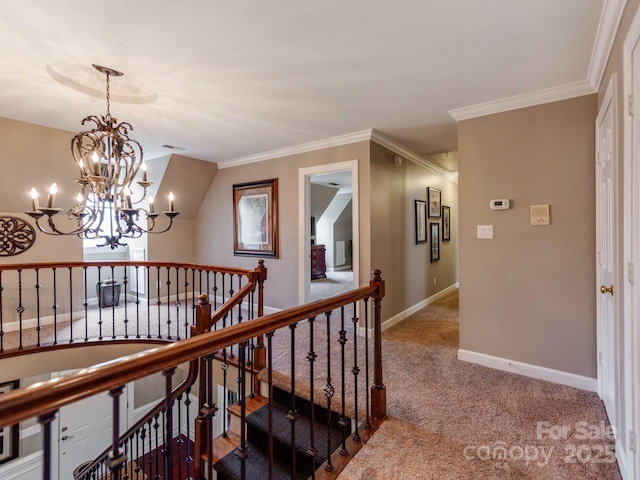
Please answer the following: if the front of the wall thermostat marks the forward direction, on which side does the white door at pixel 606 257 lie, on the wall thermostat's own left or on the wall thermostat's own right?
on the wall thermostat's own left

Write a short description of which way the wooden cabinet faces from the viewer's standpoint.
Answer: facing the viewer and to the right of the viewer

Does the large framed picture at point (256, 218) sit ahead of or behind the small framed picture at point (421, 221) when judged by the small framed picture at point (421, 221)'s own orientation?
behind

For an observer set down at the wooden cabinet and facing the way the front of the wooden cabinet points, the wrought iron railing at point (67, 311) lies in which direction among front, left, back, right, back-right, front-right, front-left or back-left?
right

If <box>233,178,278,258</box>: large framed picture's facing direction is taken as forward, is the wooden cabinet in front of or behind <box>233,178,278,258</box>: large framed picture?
behind

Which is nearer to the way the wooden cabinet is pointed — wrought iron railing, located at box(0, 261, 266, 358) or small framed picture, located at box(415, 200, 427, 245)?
the small framed picture

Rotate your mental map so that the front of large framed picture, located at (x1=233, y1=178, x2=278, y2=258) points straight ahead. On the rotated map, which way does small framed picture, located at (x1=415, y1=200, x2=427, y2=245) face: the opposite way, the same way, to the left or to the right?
to the left

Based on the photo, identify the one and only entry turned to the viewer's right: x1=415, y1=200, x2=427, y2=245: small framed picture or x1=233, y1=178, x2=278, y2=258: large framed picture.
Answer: x1=415, y1=200, x2=427, y2=245: small framed picture
